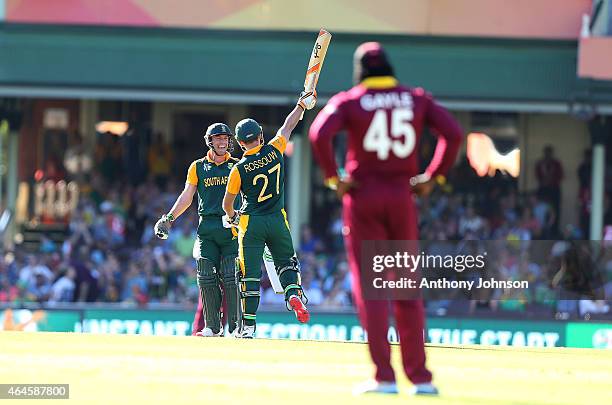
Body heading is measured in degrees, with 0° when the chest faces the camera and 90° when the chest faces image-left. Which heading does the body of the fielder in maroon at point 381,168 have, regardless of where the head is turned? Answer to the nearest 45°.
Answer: approximately 180°

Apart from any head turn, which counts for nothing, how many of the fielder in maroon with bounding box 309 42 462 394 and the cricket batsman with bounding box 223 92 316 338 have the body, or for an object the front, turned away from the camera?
2

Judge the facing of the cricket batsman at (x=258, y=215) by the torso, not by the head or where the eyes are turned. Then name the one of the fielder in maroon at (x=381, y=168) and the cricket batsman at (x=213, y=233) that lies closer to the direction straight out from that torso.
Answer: the cricket batsman

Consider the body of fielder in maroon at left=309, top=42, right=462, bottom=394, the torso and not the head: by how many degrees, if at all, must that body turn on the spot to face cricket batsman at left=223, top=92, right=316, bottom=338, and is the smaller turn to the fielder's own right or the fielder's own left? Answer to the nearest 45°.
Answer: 0° — they already face them

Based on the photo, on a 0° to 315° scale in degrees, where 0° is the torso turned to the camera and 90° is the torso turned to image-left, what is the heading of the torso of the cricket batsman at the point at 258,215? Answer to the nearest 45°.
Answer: approximately 180°

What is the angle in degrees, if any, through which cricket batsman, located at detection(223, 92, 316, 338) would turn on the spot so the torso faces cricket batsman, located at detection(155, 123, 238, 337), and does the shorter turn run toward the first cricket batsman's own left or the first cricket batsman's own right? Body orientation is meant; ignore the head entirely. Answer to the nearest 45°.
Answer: approximately 45° to the first cricket batsman's own left

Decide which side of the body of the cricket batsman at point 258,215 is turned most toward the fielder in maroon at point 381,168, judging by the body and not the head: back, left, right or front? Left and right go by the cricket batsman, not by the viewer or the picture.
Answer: back
